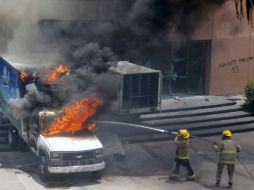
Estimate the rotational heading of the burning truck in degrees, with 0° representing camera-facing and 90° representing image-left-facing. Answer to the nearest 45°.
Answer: approximately 315°

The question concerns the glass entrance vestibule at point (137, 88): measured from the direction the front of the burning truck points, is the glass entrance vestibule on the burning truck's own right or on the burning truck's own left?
on the burning truck's own left

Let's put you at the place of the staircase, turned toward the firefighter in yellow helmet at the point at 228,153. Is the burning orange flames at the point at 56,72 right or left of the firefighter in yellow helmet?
right

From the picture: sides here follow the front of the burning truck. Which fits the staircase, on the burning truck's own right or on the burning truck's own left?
on the burning truck's own left

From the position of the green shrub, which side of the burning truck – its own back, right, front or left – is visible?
left
